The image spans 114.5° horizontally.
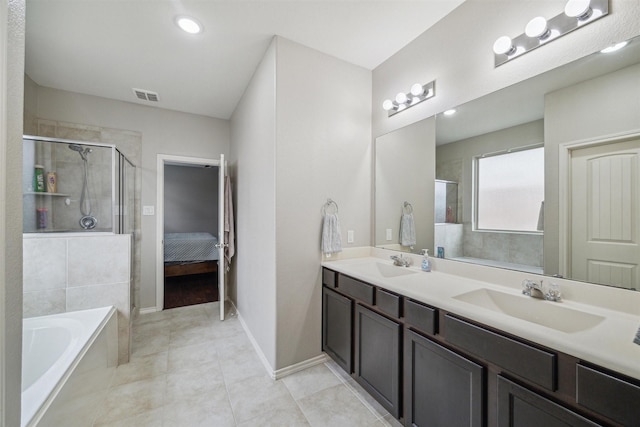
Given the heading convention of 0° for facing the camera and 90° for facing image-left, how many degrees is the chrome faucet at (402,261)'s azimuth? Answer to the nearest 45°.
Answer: approximately 45°

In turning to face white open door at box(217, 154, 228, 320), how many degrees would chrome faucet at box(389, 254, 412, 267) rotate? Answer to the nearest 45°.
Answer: approximately 45° to its right

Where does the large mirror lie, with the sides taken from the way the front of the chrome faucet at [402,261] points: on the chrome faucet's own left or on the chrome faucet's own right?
on the chrome faucet's own left

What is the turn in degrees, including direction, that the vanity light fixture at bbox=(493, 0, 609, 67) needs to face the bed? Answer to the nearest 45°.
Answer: approximately 45° to its right

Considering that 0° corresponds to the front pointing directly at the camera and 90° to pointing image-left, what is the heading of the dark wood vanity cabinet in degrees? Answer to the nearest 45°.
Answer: approximately 45°

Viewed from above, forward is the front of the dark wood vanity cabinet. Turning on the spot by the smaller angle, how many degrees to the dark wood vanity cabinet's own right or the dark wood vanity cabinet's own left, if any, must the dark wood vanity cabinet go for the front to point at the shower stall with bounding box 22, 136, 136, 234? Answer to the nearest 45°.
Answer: approximately 45° to the dark wood vanity cabinet's own right

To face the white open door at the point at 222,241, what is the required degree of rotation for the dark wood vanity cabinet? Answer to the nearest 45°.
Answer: approximately 45° to its right

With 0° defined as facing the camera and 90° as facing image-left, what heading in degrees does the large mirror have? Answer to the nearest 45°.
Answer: approximately 45°

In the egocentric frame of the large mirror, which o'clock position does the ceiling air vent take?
The ceiling air vent is roughly at 1 o'clock from the large mirror.

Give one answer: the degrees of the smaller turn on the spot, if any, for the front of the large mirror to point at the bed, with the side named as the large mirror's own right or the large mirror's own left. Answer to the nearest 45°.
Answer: approximately 45° to the large mirror's own right

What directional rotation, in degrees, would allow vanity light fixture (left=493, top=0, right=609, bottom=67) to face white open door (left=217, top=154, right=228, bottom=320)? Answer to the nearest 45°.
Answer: approximately 45° to its right
